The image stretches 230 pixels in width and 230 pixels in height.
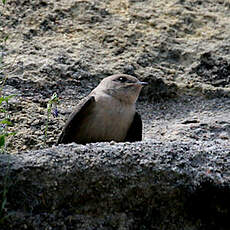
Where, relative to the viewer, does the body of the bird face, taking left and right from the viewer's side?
facing the viewer and to the right of the viewer
